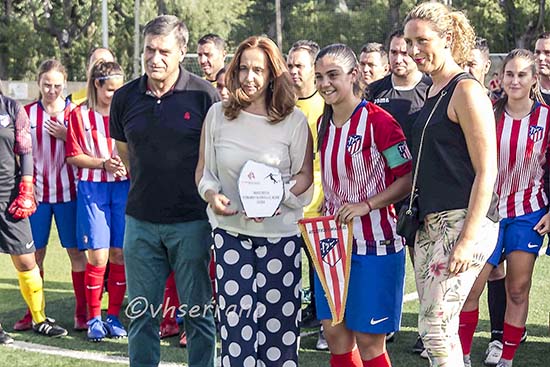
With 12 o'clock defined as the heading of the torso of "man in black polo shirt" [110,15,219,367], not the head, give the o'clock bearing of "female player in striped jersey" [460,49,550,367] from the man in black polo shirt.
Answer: The female player in striped jersey is roughly at 9 o'clock from the man in black polo shirt.

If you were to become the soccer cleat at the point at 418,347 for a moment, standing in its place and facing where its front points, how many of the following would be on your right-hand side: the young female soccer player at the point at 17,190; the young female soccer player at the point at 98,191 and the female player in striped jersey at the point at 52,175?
3

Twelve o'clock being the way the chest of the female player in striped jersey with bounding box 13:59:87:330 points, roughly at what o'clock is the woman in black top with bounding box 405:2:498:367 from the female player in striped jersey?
The woman in black top is roughly at 11 o'clock from the female player in striped jersey.

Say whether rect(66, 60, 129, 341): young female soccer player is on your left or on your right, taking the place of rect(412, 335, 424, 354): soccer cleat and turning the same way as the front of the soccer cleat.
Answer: on your right

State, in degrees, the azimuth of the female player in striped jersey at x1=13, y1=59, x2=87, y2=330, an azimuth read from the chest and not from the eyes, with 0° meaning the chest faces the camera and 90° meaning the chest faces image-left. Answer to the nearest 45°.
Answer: approximately 0°

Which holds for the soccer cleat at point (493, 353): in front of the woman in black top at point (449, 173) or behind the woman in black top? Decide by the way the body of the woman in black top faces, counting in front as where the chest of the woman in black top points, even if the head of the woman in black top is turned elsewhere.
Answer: behind
